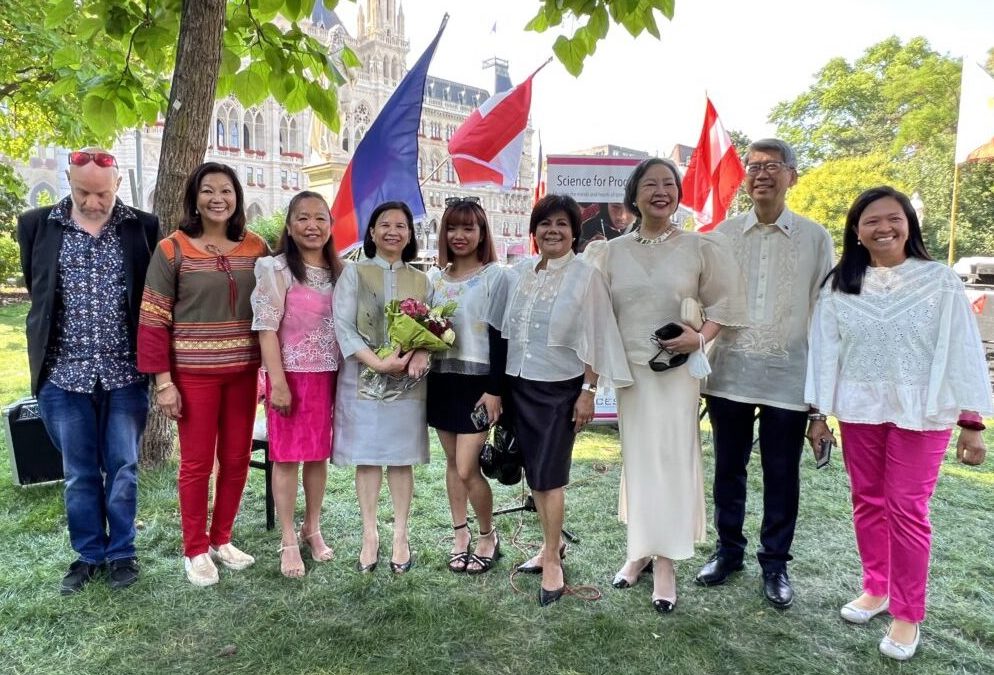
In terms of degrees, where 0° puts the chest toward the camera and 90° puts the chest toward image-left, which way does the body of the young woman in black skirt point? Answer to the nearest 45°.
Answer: approximately 0°

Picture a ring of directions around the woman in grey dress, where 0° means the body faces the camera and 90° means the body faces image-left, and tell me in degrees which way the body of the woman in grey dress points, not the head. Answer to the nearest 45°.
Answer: approximately 0°

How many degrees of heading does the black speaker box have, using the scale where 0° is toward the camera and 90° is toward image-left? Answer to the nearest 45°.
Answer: approximately 315°

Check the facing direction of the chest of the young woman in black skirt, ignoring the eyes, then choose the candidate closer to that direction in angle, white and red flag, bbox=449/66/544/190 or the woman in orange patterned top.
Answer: the woman in orange patterned top

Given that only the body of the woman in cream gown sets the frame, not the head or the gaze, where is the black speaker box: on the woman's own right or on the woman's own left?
on the woman's own right

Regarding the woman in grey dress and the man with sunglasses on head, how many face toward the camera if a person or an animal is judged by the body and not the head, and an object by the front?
2
